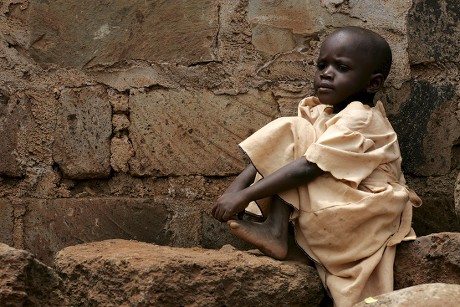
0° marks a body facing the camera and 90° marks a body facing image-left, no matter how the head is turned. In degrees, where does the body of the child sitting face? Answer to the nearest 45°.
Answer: approximately 90°

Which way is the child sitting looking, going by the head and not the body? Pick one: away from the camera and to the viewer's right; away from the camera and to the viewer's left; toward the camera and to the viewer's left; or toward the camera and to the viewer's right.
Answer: toward the camera and to the viewer's left

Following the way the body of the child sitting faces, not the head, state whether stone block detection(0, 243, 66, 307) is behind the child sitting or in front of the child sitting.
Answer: in front
